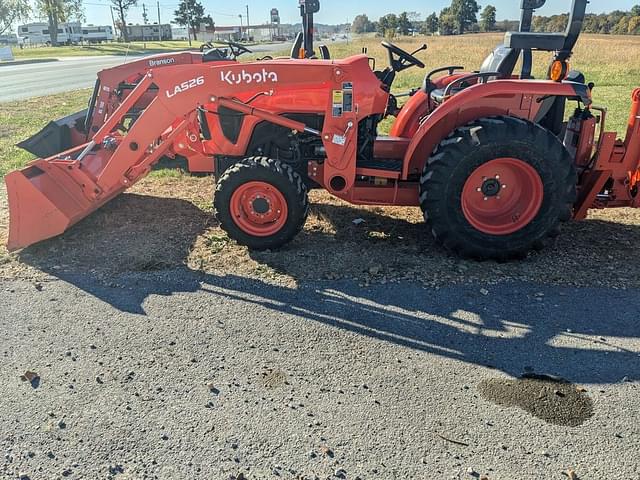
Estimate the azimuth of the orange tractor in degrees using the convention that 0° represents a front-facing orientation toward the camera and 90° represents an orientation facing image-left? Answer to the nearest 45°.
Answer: approximately 90°
